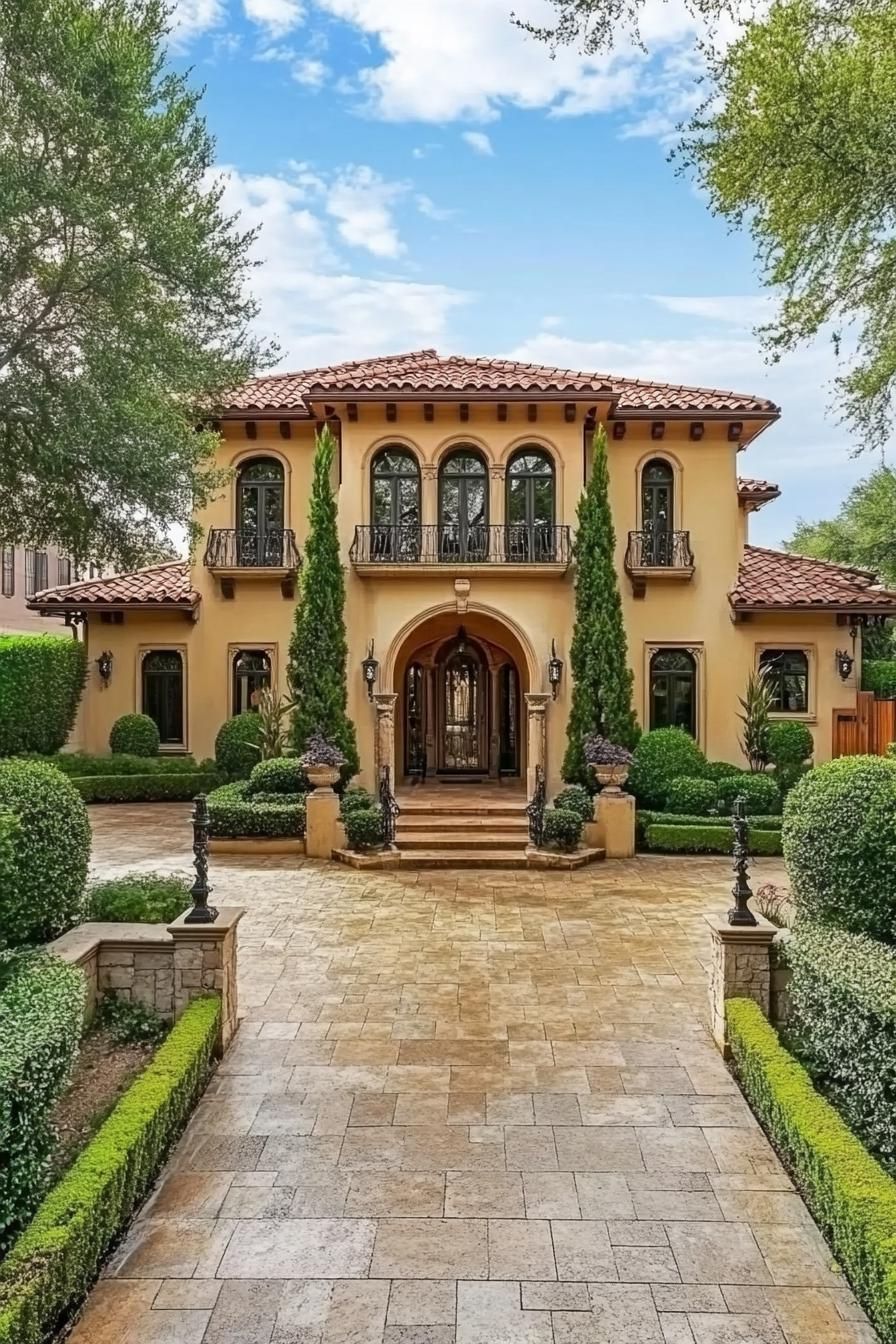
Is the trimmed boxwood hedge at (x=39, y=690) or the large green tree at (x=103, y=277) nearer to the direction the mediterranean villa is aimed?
the large green tree

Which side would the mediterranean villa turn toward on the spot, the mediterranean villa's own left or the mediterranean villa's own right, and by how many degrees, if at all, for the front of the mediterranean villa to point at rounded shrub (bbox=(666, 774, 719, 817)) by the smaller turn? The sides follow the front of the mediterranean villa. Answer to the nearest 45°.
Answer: approximately 45° to the mediterranean villa's own left

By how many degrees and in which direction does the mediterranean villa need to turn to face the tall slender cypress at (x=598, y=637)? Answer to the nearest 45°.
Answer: approximately 45° to its left

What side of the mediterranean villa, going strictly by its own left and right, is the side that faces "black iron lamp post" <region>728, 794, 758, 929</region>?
front

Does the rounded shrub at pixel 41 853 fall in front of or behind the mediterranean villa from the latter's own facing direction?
in front

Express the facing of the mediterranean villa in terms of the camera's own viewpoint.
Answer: facing the viewer

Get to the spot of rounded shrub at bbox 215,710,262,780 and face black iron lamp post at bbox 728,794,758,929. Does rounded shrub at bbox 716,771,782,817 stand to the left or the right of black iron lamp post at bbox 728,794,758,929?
left

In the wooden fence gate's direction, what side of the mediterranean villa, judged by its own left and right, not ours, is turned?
left

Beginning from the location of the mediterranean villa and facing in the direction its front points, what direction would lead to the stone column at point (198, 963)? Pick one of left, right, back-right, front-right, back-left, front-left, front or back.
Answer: front

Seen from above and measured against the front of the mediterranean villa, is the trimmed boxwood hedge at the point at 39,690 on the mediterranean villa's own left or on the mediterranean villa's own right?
on the mediterranean villa's own right

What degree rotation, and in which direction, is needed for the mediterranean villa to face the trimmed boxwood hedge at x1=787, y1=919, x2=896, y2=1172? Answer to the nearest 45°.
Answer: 0° — it already faces it

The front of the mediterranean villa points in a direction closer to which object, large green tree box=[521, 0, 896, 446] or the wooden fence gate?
the large green tree

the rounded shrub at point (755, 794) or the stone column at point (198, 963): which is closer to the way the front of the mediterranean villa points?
the stone column

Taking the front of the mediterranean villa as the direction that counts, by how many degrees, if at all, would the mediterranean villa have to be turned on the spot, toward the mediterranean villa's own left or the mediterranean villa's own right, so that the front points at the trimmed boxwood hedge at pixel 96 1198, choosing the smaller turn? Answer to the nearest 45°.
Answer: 0° — it already faces it

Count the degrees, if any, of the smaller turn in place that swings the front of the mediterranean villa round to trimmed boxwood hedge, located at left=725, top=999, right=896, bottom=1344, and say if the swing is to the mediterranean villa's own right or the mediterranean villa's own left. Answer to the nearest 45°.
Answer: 0° — it already faces it
